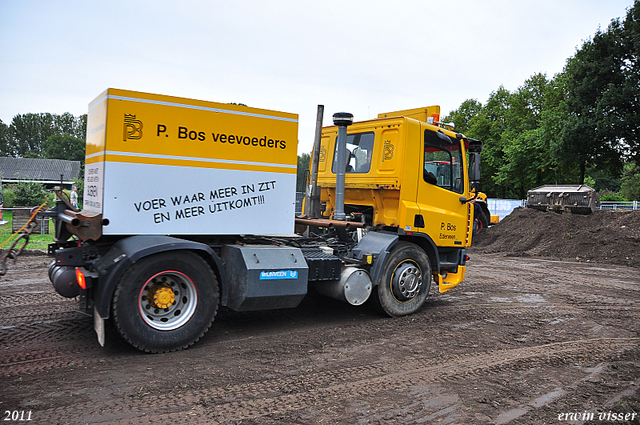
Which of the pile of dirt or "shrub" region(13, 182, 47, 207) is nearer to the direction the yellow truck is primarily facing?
the pile of dirt

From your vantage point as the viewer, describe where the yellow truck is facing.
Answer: facing away from the viewer and to the right of the viewer

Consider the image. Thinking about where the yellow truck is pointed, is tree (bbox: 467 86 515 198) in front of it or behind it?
in front

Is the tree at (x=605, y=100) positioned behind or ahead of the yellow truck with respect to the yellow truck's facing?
ahead

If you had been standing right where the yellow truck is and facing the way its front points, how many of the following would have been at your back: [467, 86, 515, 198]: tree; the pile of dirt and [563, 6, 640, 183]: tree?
0

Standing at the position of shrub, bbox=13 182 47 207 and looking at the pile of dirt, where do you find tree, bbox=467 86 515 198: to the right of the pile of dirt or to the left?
left

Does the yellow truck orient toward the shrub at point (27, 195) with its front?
no

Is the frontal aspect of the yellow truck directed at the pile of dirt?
yes

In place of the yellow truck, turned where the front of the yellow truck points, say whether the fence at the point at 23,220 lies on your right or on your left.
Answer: on your left

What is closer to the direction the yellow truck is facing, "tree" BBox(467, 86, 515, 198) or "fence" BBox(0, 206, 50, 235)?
the tree
